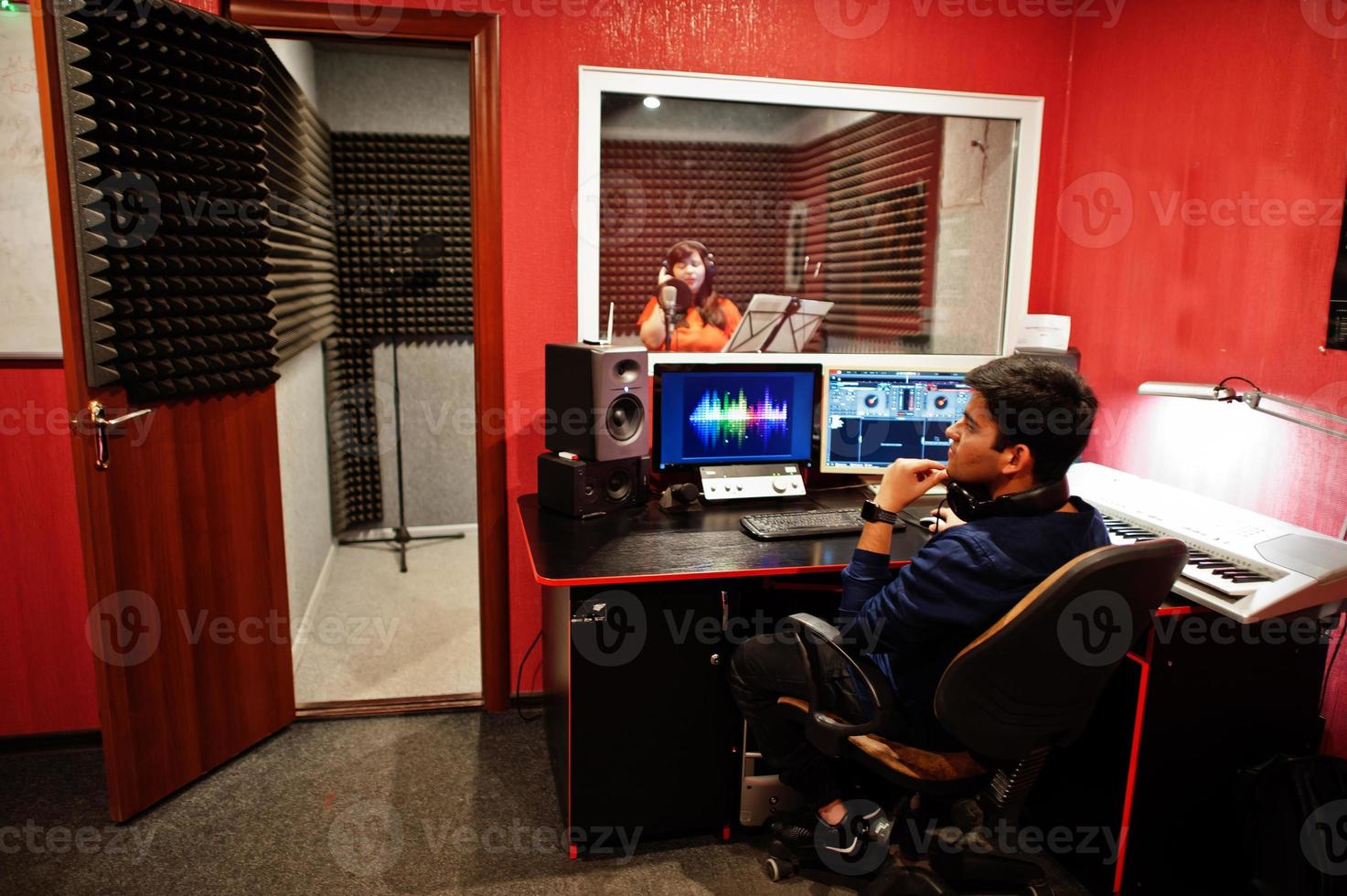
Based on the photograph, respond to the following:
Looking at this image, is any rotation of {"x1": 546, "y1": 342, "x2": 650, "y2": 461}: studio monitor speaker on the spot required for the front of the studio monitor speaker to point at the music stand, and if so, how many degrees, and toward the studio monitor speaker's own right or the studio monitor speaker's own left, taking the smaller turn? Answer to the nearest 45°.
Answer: approximately 90° to the studio monitor speaker's own left

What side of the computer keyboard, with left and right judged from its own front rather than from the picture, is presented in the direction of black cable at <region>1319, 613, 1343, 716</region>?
left

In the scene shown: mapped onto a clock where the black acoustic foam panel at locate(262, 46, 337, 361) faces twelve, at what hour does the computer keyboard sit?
The computer keyboard is roughly at 2 o'clock from the black acoustic foam panel.

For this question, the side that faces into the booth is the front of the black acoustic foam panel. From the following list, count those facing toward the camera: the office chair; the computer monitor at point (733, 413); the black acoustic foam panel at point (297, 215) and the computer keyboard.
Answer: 2

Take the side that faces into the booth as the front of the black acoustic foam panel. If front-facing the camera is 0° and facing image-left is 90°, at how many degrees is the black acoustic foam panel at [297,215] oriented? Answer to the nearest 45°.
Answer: approximately 270°

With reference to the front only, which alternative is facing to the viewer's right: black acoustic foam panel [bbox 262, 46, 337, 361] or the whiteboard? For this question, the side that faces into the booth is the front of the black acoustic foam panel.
the black acoustic foam panel

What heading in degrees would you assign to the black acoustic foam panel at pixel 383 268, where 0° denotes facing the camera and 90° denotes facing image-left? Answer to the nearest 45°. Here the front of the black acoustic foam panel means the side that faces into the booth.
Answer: approximately 0°
